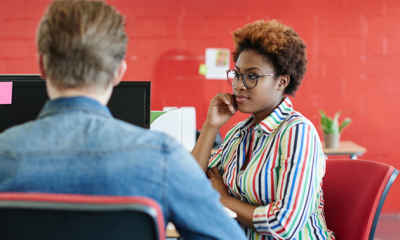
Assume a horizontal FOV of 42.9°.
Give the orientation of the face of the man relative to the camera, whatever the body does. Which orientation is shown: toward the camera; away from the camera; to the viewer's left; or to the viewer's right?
away from the camera

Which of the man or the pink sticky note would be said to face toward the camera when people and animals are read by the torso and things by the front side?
the pink sticky note

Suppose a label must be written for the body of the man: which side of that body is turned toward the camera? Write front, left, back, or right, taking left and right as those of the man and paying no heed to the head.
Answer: back

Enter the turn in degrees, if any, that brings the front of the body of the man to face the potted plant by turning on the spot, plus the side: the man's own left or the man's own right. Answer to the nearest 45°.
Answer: approximately 45° to the man's own right

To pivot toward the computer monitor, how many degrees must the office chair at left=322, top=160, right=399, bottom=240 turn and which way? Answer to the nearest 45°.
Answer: approximately 45° to its right

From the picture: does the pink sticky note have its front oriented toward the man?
yes

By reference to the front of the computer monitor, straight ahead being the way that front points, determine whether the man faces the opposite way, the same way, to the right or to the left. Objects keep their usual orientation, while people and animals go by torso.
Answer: the opposite way

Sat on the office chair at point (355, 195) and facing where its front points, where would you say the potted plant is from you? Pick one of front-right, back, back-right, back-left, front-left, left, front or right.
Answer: back-right

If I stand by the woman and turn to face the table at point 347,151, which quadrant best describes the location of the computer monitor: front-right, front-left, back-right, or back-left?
back-left

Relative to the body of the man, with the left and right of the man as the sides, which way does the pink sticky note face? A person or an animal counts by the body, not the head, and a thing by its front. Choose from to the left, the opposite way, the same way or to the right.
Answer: the opposite way

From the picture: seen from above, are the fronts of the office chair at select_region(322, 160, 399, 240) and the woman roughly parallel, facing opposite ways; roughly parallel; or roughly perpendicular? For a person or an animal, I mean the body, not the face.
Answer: roughly parallel

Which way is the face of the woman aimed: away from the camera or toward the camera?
toward the camera

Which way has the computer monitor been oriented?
toward the camera

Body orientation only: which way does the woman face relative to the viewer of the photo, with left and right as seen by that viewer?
facing the viewer and to the left of the viewer

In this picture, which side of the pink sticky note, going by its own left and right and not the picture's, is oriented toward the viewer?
front
